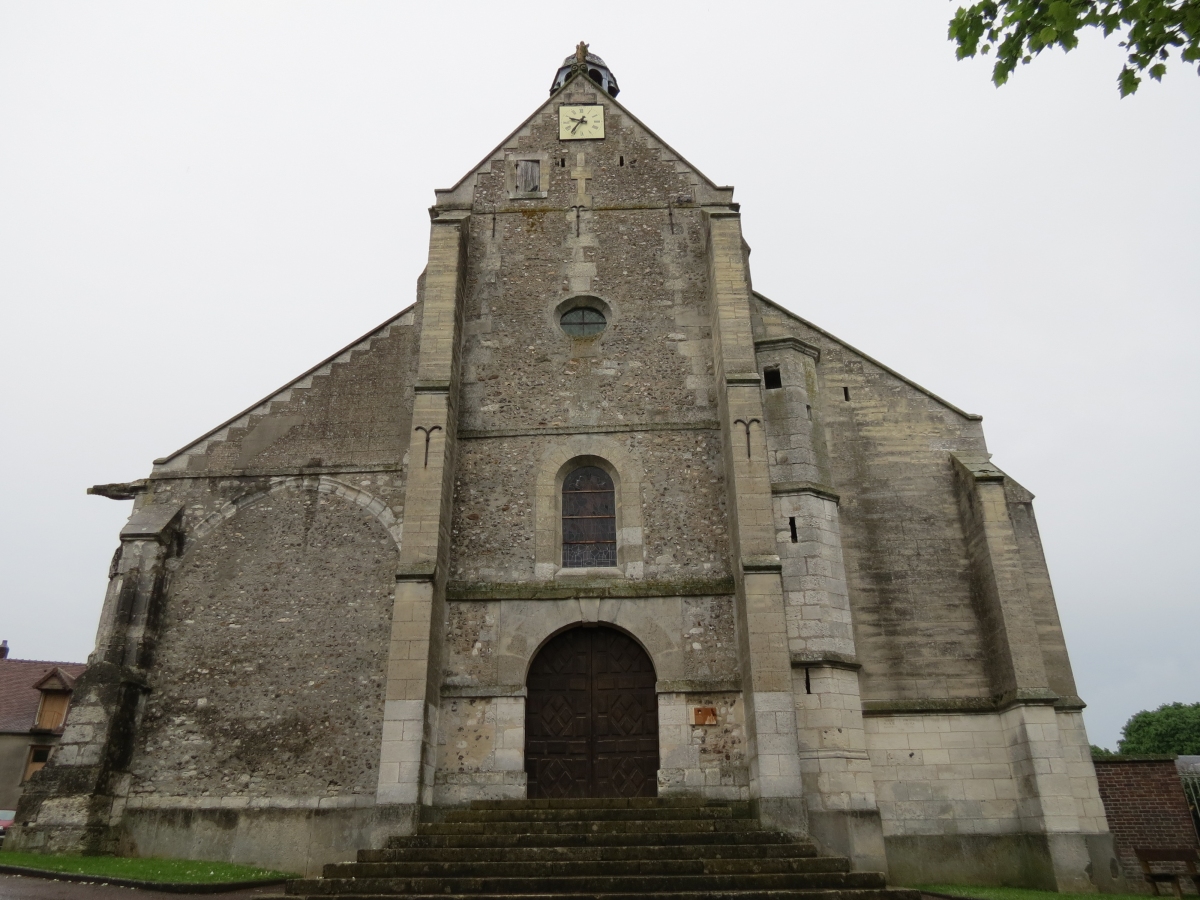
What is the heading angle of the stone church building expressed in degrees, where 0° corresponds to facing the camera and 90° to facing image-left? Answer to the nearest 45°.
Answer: approximately 0°

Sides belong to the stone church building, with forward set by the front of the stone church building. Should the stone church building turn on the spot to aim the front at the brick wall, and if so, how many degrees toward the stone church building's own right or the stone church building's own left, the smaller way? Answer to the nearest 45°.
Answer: approximately 90° to the stone church building's own left
